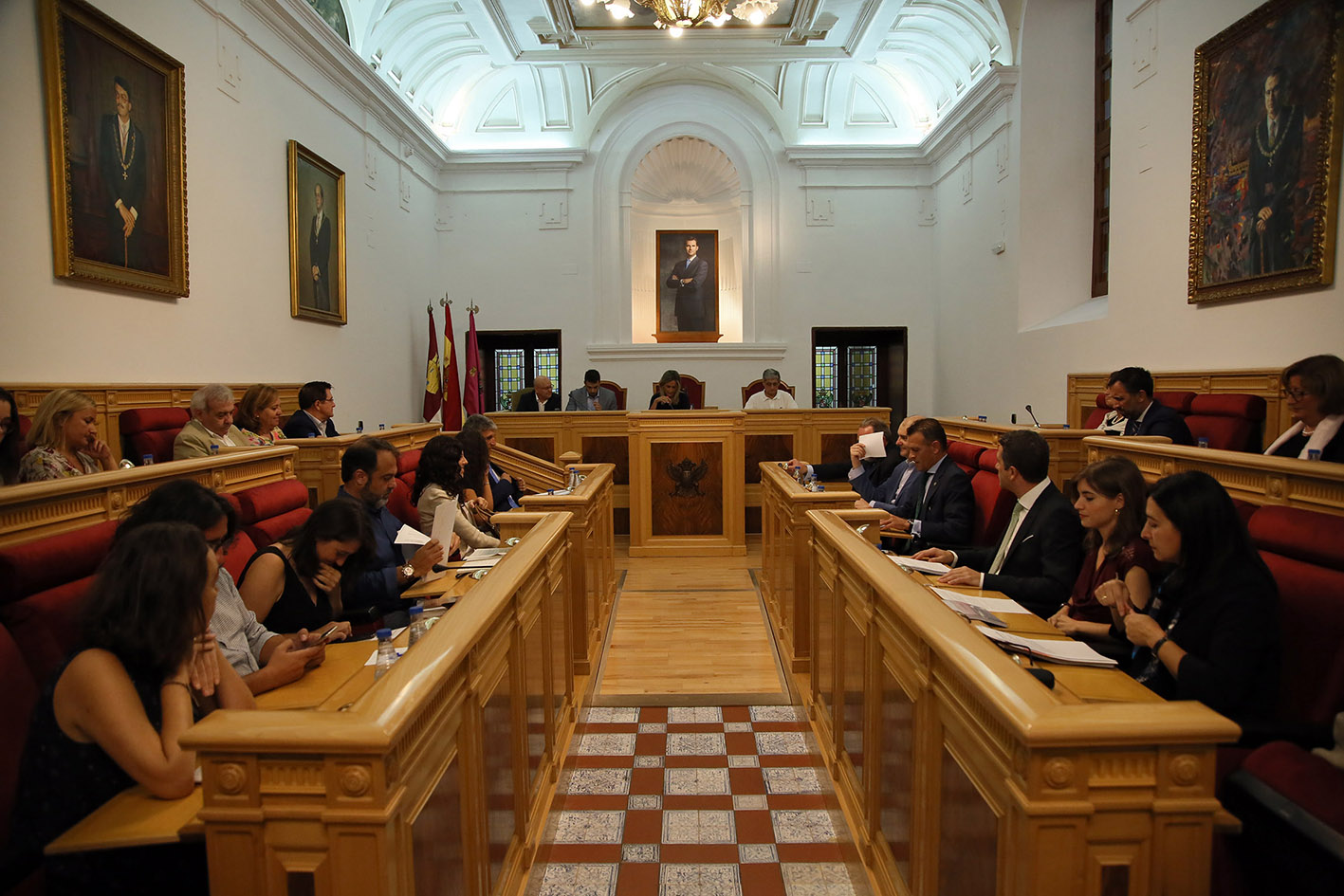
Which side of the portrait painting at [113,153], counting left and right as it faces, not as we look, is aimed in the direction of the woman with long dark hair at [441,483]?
front

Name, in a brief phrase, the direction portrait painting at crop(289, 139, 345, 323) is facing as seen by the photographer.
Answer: facing the viewer and to the right of the viewer

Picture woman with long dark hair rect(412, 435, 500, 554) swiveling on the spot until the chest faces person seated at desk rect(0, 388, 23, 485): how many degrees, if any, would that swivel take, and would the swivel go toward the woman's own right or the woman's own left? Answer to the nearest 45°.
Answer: approximately 180°

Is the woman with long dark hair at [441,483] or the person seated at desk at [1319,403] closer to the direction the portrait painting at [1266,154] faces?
the woman with long dark hair

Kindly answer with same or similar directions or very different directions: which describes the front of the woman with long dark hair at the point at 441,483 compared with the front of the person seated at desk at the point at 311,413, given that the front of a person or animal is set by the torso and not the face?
same or similar directions

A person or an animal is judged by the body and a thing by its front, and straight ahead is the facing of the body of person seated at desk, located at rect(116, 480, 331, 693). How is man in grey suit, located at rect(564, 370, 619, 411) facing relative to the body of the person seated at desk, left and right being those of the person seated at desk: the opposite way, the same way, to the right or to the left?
to the right

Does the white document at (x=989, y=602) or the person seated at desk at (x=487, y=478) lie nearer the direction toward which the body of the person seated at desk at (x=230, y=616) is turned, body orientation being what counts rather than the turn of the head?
the white document

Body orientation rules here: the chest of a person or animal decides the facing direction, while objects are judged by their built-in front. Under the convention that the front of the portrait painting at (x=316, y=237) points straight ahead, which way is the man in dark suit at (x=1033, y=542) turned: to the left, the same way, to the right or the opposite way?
the opposite way

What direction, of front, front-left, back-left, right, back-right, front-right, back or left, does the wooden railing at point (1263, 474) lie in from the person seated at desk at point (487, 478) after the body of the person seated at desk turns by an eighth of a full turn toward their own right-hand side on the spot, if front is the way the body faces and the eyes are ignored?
front

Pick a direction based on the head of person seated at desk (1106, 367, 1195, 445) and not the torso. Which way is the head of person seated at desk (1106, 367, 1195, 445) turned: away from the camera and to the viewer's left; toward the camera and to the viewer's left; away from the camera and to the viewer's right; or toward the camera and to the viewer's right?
toward the camera and to the viewer's left

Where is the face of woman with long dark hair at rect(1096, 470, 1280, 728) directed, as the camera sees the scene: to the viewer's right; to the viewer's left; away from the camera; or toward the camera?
to the viewer's left

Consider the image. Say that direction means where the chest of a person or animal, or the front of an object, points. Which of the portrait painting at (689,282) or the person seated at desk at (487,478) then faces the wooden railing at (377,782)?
the portrait painting

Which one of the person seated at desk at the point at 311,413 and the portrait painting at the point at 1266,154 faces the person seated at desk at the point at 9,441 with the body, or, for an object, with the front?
the portrait painting

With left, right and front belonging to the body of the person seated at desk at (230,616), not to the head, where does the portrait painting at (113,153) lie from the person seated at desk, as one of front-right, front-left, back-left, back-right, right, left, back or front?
left

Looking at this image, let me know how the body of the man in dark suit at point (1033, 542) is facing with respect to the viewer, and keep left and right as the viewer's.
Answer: facing to the left of the viewer

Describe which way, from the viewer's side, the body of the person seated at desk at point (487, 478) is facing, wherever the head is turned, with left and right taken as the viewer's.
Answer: facing to the right of the viewer

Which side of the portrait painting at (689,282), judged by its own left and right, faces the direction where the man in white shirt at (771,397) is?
front

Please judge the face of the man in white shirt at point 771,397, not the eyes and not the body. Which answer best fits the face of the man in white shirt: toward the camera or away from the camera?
toward the camera

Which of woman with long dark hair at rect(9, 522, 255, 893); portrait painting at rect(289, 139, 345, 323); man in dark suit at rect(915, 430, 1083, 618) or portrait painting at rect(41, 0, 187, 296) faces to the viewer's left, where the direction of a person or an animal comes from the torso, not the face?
the man in dark suit
